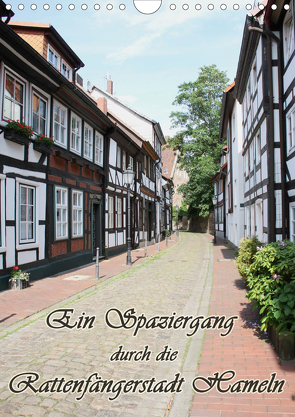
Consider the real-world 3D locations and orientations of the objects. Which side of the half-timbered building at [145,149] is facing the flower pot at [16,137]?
right

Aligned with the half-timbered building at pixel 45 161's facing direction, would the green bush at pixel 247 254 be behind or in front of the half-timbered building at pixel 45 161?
in front

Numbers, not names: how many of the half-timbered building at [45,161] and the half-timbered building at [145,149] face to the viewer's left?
0

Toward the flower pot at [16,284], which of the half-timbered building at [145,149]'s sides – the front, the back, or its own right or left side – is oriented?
right

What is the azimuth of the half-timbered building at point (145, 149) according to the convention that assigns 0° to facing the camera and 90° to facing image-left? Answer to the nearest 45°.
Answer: approximately 270°

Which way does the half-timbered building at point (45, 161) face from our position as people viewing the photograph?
facing the viewer and to the right of the viewer

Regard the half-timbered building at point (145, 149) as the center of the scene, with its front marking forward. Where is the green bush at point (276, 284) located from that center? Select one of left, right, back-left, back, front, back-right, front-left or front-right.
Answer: right

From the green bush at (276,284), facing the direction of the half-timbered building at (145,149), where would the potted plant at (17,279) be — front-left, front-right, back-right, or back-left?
front-left

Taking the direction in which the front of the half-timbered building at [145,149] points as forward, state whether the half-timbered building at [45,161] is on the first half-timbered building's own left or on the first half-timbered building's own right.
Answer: on the first half-timbered building's own right

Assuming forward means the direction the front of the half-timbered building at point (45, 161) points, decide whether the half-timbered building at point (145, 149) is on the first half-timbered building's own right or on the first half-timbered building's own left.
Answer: on the first half-timbered building's own left

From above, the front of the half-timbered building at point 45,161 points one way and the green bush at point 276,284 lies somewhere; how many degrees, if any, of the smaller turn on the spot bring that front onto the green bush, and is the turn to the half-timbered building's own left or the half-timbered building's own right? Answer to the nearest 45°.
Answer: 0° — it already faces it
